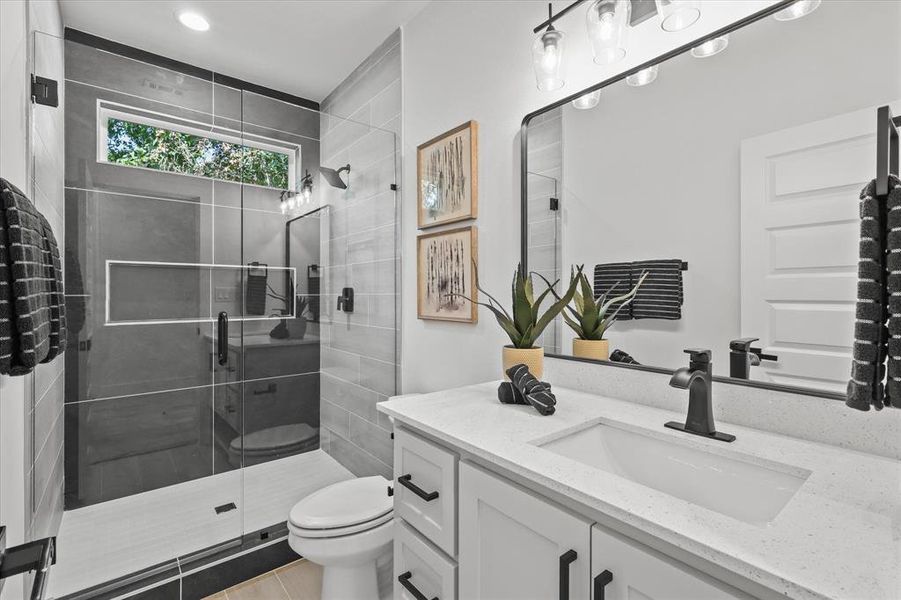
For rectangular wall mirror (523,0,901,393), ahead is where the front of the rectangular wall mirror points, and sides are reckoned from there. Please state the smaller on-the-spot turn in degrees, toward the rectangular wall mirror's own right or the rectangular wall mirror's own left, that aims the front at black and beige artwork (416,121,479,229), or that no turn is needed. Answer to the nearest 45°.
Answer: approximately 45° to the rectangular wall mirror's own right

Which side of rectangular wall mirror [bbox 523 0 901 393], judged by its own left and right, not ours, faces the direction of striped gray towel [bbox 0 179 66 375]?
front

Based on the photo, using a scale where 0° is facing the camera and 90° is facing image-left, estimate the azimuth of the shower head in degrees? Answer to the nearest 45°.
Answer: approximately 90°

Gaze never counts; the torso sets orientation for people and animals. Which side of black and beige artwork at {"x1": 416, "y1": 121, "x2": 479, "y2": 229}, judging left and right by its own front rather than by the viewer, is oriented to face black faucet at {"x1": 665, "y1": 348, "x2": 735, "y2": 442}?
left

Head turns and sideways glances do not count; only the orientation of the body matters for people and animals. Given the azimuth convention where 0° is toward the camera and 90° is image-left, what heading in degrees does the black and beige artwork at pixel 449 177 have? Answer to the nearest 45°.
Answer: approximately 45°
